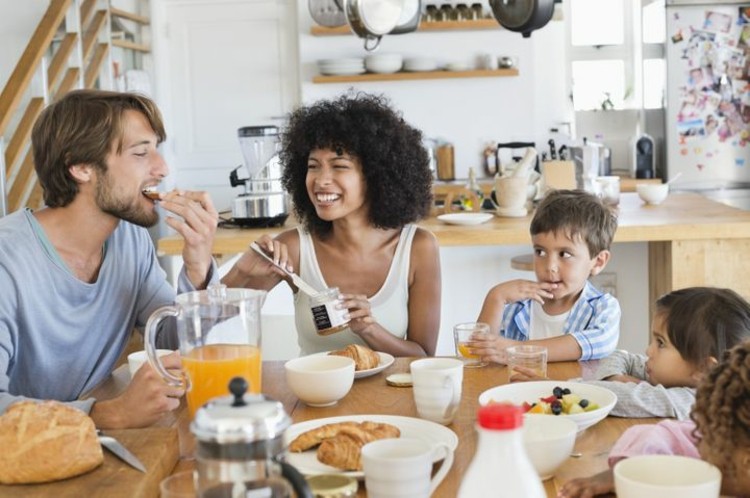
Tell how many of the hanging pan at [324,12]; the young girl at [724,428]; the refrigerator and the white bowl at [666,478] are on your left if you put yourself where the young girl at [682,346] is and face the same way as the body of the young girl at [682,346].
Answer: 2

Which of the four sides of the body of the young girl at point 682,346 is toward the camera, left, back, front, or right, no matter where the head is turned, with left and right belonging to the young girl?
left

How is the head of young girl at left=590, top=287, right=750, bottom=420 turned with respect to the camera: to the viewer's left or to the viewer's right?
to the viewer's left

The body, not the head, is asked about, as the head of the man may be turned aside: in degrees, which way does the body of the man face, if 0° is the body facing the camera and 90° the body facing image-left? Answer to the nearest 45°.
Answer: approximately 315°

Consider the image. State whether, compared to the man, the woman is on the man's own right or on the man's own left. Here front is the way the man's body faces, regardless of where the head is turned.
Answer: on the man's own left

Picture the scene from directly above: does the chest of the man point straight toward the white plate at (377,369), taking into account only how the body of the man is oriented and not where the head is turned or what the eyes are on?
yes

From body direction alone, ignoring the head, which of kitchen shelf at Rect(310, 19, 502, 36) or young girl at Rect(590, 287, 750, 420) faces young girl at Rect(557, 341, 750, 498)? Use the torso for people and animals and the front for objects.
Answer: the kitchen shelf
